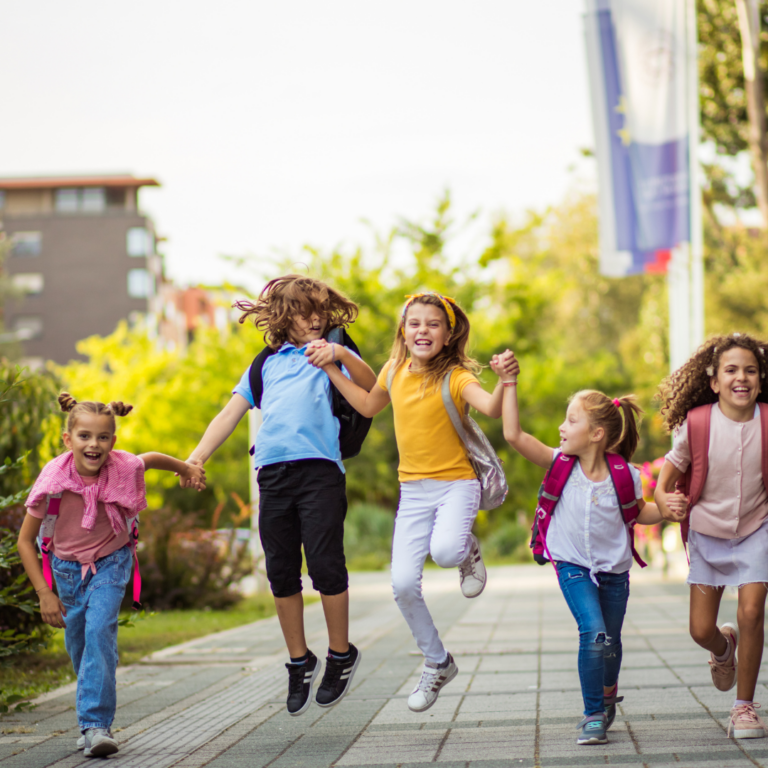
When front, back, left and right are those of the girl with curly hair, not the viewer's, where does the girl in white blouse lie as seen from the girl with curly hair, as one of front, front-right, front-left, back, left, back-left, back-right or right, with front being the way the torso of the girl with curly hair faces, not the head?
right

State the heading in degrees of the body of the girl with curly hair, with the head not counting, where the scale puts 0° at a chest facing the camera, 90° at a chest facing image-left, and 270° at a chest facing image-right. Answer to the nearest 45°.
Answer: approximately 0°

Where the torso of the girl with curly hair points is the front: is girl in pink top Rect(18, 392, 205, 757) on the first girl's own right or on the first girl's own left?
on the first girl's own right

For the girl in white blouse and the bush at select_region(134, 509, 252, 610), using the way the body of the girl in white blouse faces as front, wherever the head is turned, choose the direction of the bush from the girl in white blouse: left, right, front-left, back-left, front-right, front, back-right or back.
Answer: back-right

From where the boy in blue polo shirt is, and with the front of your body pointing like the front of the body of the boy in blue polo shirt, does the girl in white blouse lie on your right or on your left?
on your left

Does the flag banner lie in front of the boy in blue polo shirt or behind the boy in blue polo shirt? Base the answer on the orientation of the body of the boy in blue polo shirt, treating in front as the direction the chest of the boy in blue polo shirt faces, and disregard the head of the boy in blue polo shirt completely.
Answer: behind

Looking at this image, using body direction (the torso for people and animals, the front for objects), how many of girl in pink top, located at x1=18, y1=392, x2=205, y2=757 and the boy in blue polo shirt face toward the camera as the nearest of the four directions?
2

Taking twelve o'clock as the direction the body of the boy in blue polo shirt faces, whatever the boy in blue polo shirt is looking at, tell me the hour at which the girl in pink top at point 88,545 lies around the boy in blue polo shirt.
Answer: The girl in pink top is roughly at 3 o'clock from the boy in blue polo shirt.

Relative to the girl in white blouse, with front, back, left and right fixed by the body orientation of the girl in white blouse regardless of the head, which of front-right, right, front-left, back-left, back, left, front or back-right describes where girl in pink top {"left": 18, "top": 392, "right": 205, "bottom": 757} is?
right

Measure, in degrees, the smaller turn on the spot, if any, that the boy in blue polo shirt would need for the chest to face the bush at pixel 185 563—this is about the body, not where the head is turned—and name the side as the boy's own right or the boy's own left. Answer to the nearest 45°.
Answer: approximately 180°
